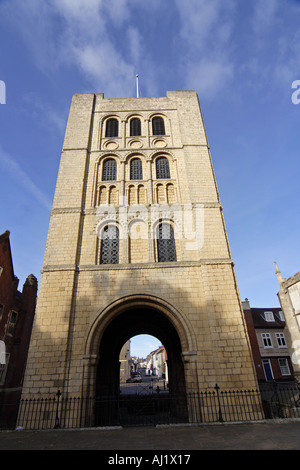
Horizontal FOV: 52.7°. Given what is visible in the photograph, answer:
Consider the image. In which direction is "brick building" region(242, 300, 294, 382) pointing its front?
toward the camera

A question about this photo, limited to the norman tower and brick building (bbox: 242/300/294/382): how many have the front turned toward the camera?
2

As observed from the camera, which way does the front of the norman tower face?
facing the viewer

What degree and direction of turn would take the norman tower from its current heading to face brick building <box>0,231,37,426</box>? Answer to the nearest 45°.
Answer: approximately 135° to its right

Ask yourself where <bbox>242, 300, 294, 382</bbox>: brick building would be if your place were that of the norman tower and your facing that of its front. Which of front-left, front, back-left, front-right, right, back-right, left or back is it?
back-left

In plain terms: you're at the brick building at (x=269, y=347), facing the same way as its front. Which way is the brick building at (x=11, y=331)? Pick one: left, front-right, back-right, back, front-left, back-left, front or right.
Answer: front-right
